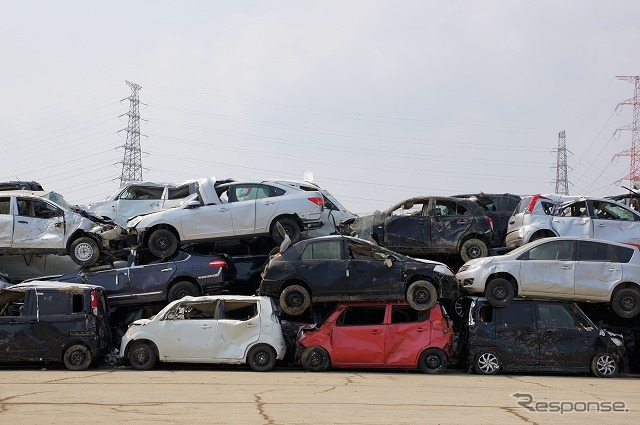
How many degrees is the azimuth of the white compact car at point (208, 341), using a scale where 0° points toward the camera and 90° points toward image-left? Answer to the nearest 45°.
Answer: approximately 90°

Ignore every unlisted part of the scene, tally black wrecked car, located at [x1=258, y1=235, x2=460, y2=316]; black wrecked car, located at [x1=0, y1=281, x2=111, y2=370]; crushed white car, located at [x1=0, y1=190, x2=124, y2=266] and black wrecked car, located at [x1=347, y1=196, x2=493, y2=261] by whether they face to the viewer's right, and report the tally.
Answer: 2

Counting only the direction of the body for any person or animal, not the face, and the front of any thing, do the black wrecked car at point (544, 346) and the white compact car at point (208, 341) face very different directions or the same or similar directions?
very different directions

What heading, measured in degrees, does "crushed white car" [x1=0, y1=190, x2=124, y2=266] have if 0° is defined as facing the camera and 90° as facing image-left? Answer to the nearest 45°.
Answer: approximately 270°

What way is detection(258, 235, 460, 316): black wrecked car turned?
to the viewer's right

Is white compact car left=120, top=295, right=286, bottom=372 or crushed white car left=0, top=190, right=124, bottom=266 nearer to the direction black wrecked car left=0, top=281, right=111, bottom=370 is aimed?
the crushed white car

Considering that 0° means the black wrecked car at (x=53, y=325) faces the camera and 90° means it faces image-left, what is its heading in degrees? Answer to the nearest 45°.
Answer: approximately 90°

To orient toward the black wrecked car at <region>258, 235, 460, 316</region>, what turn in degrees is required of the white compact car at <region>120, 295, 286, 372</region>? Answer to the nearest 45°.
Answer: approximately 180°

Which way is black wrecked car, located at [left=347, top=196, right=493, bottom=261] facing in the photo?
to the viewer's left

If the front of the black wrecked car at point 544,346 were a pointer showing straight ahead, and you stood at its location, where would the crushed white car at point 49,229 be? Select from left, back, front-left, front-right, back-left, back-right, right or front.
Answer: back

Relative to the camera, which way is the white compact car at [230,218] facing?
to the viewer's left

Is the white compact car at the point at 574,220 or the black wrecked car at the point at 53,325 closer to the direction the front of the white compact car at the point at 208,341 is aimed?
the black wrecked car

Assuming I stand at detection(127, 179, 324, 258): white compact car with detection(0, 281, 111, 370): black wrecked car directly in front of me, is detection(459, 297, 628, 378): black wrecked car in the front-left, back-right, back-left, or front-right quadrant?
back-left

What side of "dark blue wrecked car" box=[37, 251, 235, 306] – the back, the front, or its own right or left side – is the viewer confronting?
left

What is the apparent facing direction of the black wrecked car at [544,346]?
to the viewer's right

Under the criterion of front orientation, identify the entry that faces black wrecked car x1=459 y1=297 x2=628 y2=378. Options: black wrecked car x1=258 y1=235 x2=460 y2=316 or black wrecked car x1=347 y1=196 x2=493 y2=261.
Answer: black wrecked car x1=258 y1=235 x2=460 y2=316
